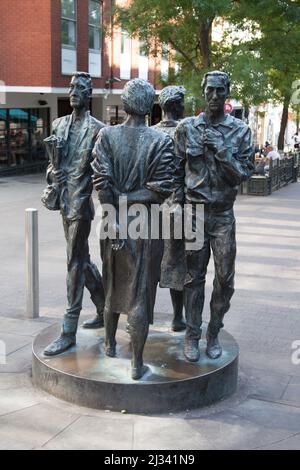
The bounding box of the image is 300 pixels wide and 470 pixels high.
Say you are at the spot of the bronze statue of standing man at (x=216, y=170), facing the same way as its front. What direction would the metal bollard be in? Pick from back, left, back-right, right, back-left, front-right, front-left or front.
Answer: back-right

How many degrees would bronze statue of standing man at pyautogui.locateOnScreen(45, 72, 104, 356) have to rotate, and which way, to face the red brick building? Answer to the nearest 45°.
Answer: approximately 135° to its right

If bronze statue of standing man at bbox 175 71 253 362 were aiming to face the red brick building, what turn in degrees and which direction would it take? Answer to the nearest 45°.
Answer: approximately 180°

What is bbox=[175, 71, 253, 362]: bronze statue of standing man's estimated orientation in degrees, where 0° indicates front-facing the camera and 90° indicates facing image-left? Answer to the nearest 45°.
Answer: approximately 0°

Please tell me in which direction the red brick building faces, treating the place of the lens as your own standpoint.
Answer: facing the viewer and to the right of the viewer

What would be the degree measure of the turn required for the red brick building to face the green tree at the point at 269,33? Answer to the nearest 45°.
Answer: approximately 90° to its left

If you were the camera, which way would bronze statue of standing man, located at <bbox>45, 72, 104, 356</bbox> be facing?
facing the viewer and to the left of the viewer

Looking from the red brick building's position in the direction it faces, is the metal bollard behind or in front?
in front

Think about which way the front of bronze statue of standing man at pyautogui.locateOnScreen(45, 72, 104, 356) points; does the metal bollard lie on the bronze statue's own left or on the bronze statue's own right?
on the bronze statue's own right

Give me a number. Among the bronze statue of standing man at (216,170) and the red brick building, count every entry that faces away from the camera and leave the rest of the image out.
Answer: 0

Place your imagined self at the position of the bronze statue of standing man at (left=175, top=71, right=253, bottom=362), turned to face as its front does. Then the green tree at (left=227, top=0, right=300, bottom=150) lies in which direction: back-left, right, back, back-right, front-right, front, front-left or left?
back

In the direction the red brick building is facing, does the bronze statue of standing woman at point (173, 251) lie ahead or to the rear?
ahead
